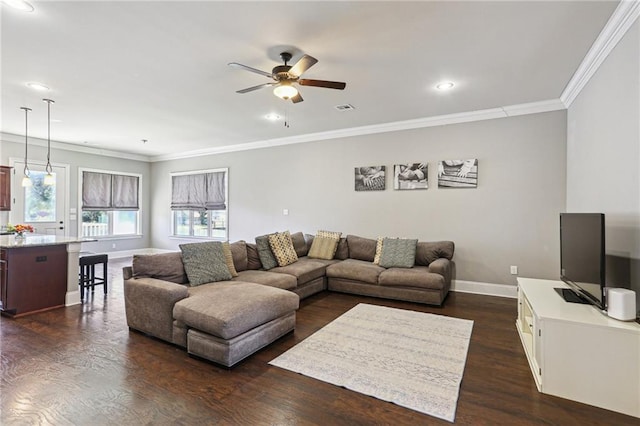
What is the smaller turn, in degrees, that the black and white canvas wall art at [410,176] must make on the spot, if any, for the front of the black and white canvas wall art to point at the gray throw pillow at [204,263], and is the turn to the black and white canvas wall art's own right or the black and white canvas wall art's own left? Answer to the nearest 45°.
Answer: approximately 45° to the black and white canvas wall art's own right

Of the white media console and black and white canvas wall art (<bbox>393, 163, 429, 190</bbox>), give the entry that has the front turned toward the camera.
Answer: the black and white canvas wall art

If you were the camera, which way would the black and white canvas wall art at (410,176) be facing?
facing the viewer

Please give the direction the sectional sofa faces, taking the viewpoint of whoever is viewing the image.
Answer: facing the viewer and to the right of the viewer

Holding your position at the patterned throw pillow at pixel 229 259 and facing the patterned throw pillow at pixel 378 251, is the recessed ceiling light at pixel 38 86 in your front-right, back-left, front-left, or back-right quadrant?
back-left

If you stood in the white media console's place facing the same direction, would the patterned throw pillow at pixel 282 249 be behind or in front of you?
in front

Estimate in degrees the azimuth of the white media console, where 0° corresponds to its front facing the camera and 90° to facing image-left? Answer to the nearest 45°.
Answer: approximately 90°

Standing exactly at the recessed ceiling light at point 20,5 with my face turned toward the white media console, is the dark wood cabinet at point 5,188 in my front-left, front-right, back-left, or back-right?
back-left

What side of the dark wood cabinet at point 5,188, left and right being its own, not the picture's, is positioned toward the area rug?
front

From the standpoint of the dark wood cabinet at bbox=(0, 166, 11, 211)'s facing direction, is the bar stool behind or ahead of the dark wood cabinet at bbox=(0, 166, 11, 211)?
ahead

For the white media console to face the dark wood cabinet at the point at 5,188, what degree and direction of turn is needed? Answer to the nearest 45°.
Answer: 0° — it already faces it
